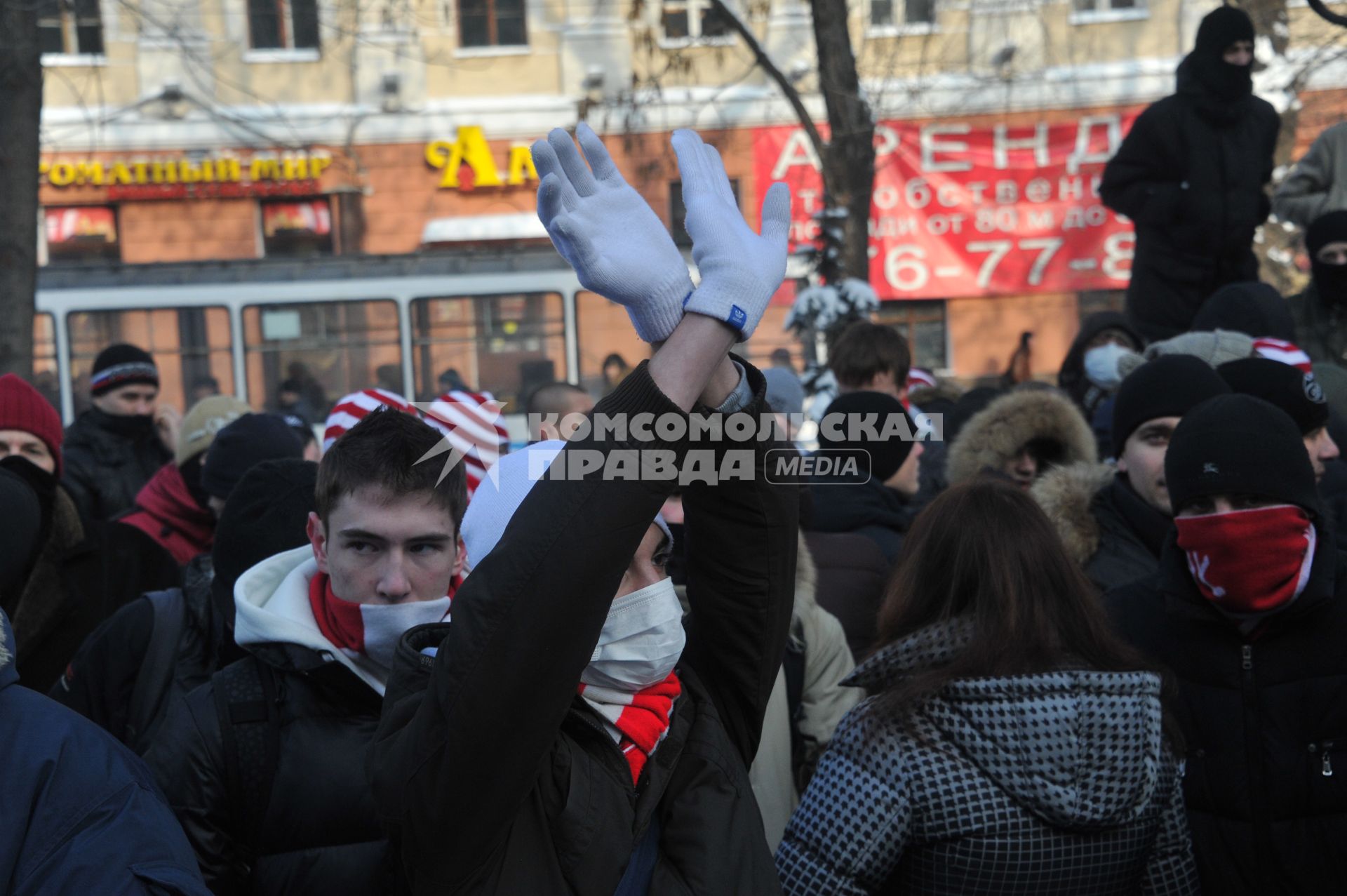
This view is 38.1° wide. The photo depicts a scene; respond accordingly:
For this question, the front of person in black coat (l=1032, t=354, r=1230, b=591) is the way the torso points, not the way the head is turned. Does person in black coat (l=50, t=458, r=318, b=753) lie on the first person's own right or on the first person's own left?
on the first person's own right

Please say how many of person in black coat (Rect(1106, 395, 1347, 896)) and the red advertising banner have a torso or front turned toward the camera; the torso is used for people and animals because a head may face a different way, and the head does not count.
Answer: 2

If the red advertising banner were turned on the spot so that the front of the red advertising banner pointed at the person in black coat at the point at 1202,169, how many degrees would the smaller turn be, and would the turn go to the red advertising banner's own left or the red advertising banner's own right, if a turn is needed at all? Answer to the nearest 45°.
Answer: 0° — it already faces them

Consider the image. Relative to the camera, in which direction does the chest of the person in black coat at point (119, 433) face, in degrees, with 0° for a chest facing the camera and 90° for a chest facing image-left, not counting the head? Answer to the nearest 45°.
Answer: approximately 315°

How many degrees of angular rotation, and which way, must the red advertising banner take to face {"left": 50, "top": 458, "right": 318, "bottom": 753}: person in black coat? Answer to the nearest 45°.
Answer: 0° — it already faces them

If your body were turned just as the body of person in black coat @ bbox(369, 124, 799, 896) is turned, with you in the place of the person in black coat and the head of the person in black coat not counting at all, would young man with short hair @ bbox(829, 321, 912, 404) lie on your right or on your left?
on your left

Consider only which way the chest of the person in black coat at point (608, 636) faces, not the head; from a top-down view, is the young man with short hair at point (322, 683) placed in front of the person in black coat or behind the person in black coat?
behind

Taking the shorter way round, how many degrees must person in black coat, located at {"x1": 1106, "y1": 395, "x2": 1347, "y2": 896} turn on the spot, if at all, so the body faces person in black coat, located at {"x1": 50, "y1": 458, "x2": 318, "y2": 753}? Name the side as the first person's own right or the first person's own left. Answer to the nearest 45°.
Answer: approximately 90° to the first person's own right
